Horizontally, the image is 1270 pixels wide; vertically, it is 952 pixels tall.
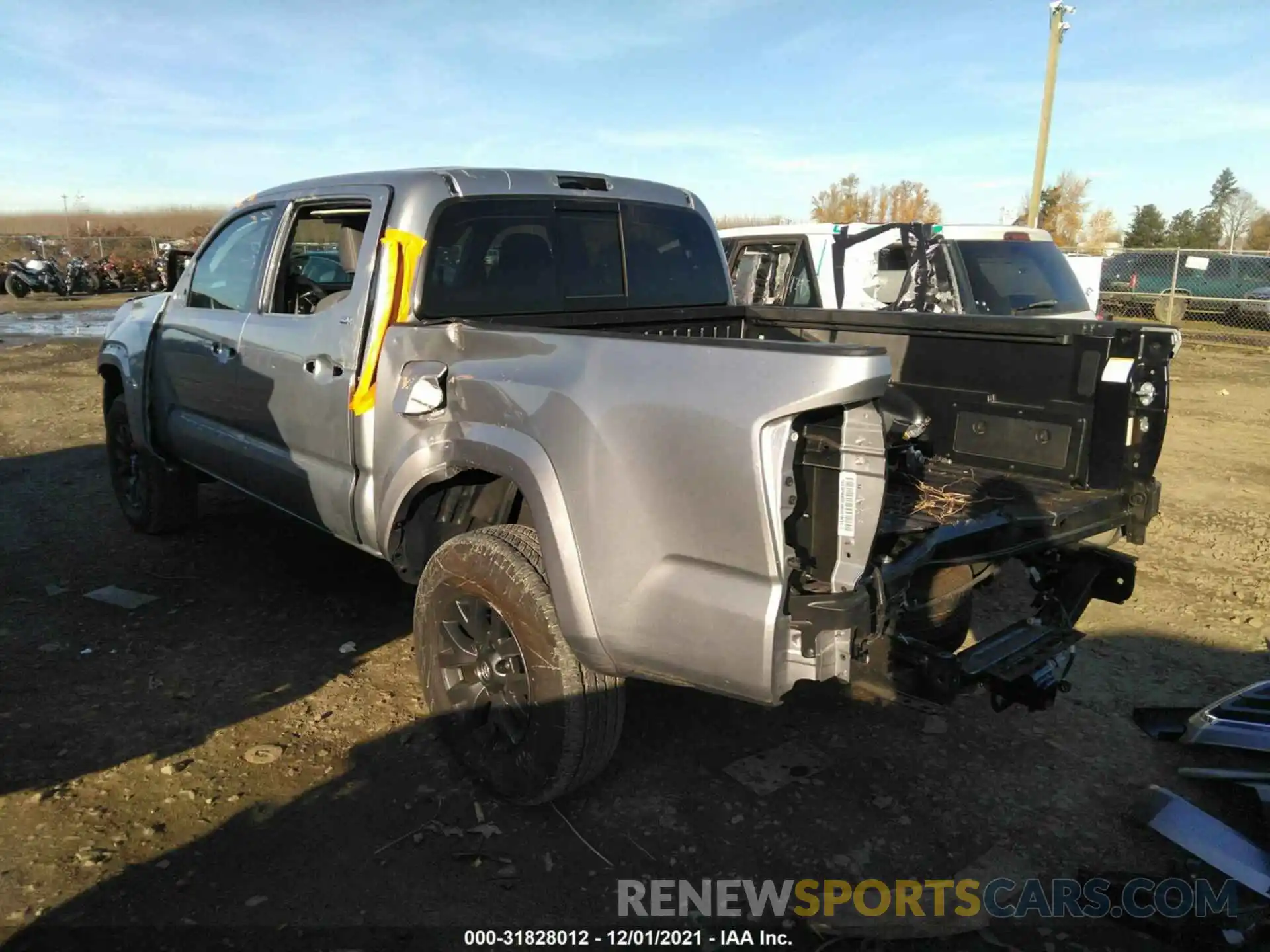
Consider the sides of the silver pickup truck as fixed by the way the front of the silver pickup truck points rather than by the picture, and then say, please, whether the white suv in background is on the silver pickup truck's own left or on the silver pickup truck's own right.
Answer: on the silver pickup truck's own right

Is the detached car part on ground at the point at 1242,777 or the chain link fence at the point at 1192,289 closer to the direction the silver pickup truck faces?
the chain link fence

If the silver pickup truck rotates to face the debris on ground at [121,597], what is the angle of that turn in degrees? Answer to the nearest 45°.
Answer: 0° — it already faces it

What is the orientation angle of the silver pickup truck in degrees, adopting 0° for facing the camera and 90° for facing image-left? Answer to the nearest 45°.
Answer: approximately 135°

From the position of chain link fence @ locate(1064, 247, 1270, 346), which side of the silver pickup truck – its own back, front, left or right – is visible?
right

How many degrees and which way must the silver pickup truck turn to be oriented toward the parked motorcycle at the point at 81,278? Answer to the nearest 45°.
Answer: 0° — it already faces it

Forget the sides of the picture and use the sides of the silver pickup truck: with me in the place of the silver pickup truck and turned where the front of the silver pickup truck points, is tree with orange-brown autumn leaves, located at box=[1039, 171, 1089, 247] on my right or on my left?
on my right
